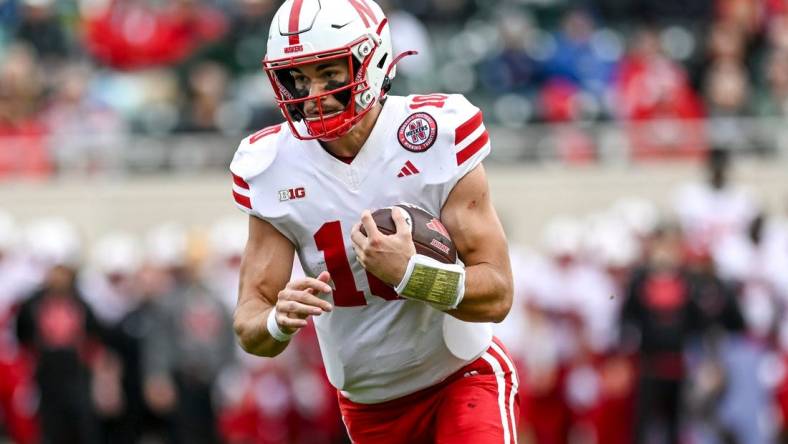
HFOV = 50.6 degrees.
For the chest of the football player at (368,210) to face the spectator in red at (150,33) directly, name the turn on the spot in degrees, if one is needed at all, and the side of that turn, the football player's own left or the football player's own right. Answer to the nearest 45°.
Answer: approximately 135° to the football player's own right

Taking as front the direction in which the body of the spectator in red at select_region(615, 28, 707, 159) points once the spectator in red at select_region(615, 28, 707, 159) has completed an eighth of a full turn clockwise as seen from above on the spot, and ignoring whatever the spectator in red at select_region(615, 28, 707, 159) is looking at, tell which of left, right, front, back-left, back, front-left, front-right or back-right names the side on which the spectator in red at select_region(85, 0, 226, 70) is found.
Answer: front-right

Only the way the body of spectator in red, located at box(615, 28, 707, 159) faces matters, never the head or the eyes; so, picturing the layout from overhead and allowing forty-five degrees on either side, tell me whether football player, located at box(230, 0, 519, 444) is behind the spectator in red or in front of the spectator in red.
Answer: in front

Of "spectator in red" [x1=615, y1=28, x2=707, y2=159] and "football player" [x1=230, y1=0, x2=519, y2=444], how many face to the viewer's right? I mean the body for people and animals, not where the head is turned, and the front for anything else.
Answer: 0

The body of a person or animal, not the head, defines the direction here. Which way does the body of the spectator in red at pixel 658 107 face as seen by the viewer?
toward the camera

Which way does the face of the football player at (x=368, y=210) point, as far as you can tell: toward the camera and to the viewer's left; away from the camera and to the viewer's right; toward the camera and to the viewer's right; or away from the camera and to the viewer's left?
toward the camera and to the viewer's left

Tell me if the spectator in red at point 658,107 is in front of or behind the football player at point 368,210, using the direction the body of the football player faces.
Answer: behind

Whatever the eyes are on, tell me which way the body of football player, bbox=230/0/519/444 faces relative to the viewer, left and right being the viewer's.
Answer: facing the viewer and to the left of the viewer

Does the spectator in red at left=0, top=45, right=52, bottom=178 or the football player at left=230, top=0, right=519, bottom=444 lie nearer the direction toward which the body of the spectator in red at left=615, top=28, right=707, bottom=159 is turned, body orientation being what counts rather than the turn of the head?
the football player
